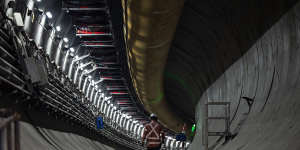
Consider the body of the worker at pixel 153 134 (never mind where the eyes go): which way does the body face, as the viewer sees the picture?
away from the camera
